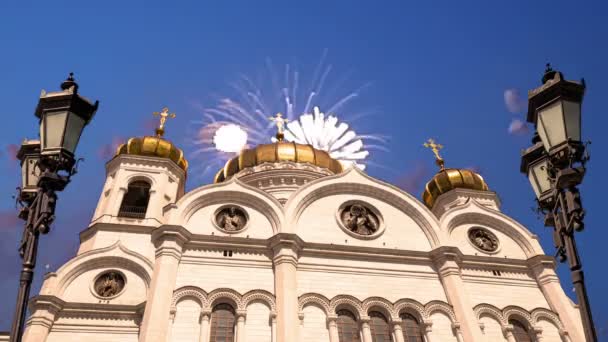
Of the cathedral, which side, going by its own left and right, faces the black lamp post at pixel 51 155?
front

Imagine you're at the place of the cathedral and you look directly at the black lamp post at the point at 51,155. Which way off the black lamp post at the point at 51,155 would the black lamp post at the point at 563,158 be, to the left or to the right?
left

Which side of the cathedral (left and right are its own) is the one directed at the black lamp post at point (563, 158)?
front

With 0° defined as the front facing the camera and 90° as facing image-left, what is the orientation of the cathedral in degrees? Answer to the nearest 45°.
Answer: approximately 0°
